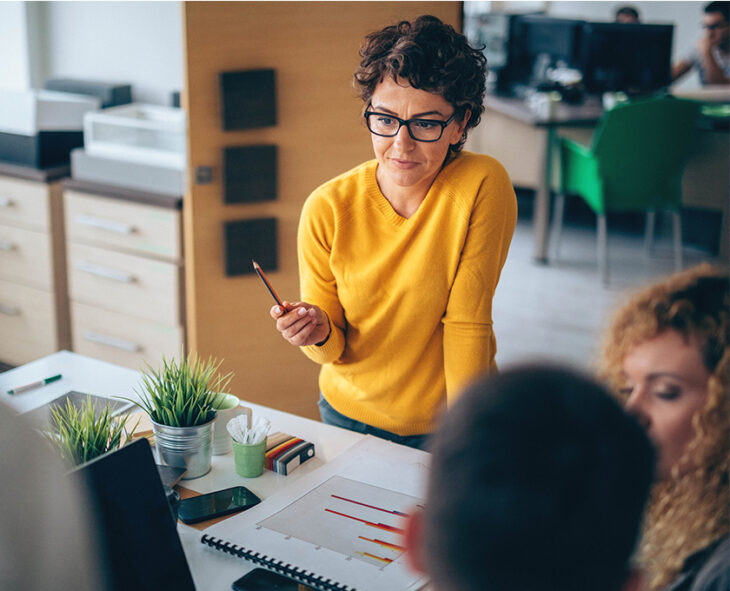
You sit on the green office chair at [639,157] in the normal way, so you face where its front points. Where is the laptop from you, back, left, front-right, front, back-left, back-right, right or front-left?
back-left

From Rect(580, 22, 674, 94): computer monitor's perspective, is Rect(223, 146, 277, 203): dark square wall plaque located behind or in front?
in front

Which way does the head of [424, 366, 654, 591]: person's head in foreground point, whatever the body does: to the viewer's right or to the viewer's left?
to the viewer's left

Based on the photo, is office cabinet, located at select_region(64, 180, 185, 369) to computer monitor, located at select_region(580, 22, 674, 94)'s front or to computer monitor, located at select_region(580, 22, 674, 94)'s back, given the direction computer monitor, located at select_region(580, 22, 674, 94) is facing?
to the front

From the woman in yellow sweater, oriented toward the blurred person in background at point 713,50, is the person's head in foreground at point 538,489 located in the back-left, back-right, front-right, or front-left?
back-right

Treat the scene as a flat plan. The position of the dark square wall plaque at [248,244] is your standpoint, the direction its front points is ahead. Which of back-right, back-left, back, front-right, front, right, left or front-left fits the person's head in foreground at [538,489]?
front

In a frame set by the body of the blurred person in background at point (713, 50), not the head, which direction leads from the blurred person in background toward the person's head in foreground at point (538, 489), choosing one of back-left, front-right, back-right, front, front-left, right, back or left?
front-left

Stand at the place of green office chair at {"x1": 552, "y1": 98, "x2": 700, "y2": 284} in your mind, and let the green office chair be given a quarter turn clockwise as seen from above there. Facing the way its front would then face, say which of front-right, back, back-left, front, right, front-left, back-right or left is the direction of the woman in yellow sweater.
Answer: back-right

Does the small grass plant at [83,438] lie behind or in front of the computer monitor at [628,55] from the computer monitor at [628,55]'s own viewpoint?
in front

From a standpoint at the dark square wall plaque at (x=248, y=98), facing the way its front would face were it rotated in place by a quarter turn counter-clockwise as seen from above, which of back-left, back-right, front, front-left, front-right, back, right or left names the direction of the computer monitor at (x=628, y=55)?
front-left

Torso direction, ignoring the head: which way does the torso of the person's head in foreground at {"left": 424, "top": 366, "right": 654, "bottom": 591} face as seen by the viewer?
away from the camera

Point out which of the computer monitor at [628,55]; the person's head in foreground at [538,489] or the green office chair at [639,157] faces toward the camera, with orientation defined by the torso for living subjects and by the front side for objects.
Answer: the computer monitor

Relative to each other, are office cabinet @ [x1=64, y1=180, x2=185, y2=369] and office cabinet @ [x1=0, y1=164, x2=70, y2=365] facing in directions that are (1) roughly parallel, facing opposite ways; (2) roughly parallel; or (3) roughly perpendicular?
roughly parallel

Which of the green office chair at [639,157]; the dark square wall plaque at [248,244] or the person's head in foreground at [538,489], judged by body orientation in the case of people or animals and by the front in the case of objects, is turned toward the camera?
the dark square wall plaque

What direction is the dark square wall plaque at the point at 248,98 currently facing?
toward the camera

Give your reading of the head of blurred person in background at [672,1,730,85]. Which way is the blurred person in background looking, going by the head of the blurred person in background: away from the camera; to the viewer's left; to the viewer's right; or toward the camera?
toward the camera

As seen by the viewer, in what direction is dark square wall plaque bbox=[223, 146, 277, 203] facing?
toward the camera
